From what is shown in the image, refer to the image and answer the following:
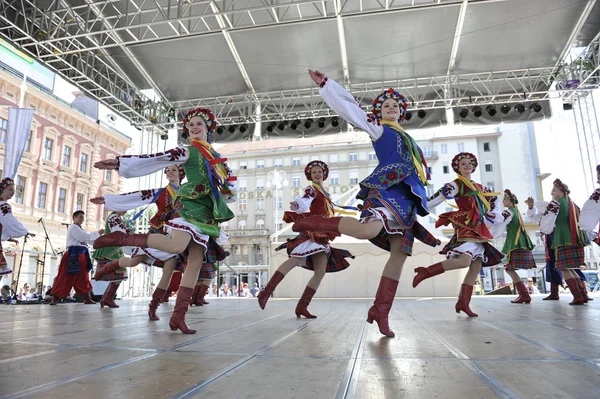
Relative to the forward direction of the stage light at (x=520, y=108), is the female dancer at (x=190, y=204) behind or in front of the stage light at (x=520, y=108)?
in front

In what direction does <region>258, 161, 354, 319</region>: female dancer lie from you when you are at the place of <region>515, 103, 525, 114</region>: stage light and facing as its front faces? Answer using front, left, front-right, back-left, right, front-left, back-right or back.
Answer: front

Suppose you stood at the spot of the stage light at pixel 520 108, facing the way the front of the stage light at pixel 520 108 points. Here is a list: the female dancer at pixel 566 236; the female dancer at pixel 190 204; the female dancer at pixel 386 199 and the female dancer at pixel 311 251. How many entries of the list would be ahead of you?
4

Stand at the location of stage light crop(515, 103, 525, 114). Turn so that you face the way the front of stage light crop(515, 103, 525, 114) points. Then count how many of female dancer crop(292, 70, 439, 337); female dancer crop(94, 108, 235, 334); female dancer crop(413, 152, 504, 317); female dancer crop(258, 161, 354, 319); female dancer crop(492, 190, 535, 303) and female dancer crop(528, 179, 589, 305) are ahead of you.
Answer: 6

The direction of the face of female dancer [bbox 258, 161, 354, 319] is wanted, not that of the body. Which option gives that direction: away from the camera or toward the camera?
toward the camera

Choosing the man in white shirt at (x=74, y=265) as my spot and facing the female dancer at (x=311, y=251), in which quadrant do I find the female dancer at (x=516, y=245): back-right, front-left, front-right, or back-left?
front-left

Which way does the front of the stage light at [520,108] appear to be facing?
toward the camera
